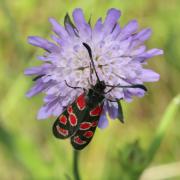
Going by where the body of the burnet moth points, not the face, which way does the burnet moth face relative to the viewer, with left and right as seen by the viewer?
facing away from the viewer and to the right of the viewer

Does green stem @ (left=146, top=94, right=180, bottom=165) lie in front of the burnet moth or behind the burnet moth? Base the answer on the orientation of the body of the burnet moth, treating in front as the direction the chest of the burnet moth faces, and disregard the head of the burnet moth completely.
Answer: in front
